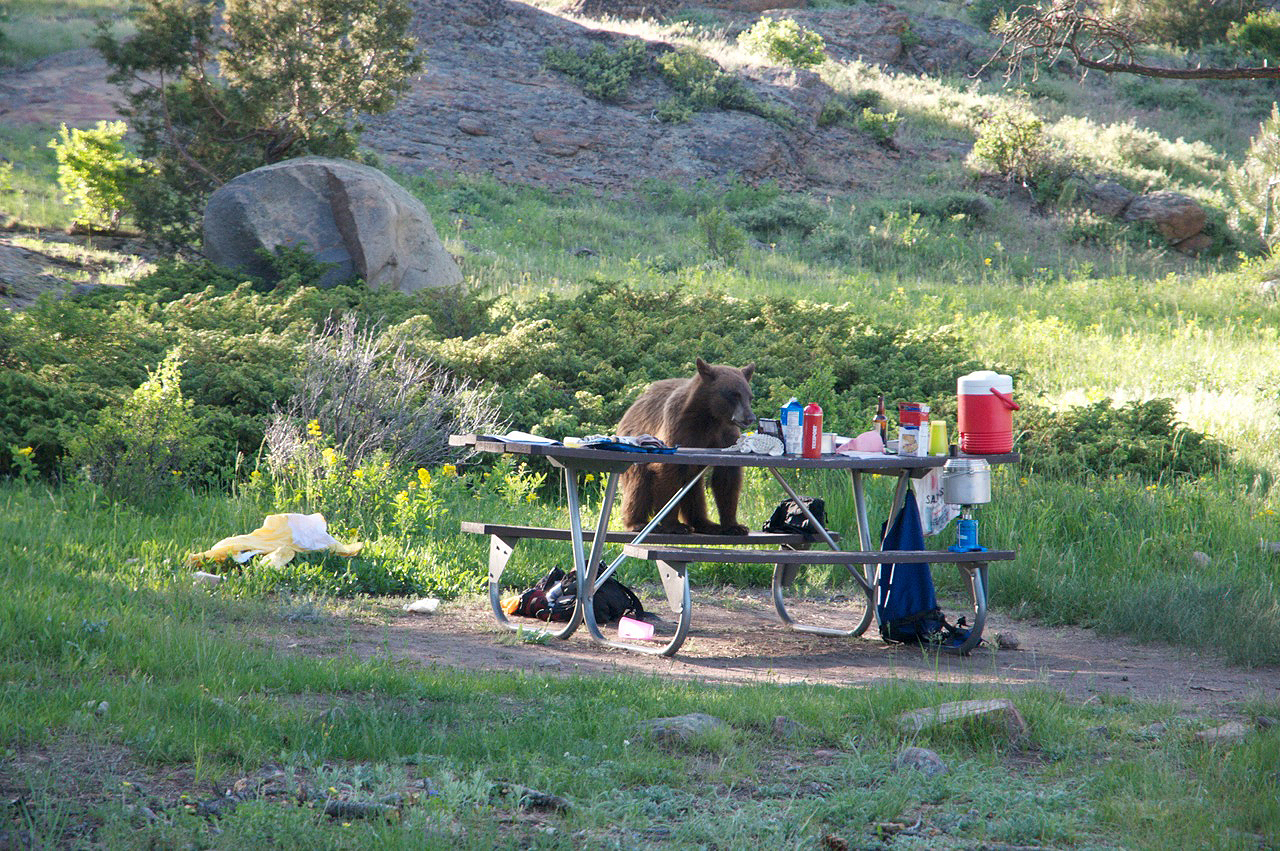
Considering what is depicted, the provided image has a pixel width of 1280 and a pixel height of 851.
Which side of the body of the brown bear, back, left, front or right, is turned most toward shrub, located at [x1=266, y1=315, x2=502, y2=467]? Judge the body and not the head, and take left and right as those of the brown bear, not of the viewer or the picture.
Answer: back

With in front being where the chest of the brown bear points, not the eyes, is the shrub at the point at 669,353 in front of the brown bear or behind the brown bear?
behind

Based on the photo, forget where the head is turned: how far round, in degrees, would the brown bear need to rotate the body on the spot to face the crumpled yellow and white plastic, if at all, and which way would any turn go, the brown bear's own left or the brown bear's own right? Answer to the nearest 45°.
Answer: approximately 135° to the brown bear's own right

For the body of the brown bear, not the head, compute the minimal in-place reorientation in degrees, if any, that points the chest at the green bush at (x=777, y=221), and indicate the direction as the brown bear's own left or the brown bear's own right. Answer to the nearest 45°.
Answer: approximately 135° to the brown bear's own left

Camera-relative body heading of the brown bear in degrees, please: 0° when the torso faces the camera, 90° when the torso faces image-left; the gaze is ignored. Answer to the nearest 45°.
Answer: approximately 315°

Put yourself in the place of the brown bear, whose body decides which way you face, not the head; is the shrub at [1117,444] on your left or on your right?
on your left

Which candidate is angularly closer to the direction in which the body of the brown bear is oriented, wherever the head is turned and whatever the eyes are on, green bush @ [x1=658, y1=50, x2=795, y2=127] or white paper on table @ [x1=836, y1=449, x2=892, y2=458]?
the white paper on table
